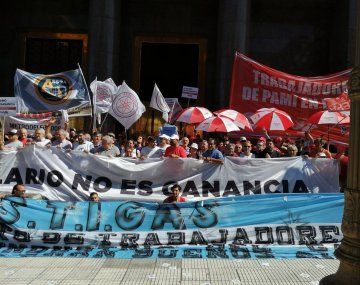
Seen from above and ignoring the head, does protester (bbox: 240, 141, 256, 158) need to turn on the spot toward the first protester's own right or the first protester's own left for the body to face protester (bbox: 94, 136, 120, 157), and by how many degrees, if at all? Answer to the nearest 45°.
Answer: approximately 90° to the first protester's own right

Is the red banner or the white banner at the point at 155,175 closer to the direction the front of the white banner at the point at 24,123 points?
the white banner

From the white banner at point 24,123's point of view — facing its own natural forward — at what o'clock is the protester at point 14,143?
The protester is roughly at 12 o'clock from the white banner.

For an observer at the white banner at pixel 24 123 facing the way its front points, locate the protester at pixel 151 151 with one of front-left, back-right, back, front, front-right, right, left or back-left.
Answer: front-left

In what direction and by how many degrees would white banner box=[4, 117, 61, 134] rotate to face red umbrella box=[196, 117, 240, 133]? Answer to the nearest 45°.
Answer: approximately 45° to its left

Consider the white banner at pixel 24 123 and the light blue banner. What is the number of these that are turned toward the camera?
2

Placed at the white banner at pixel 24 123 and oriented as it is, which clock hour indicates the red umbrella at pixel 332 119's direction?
The red umbrella is roughly at 10 o'clock from the white banner.

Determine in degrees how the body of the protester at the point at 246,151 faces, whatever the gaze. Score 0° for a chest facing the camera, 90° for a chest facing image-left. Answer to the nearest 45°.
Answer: approximately 0°
